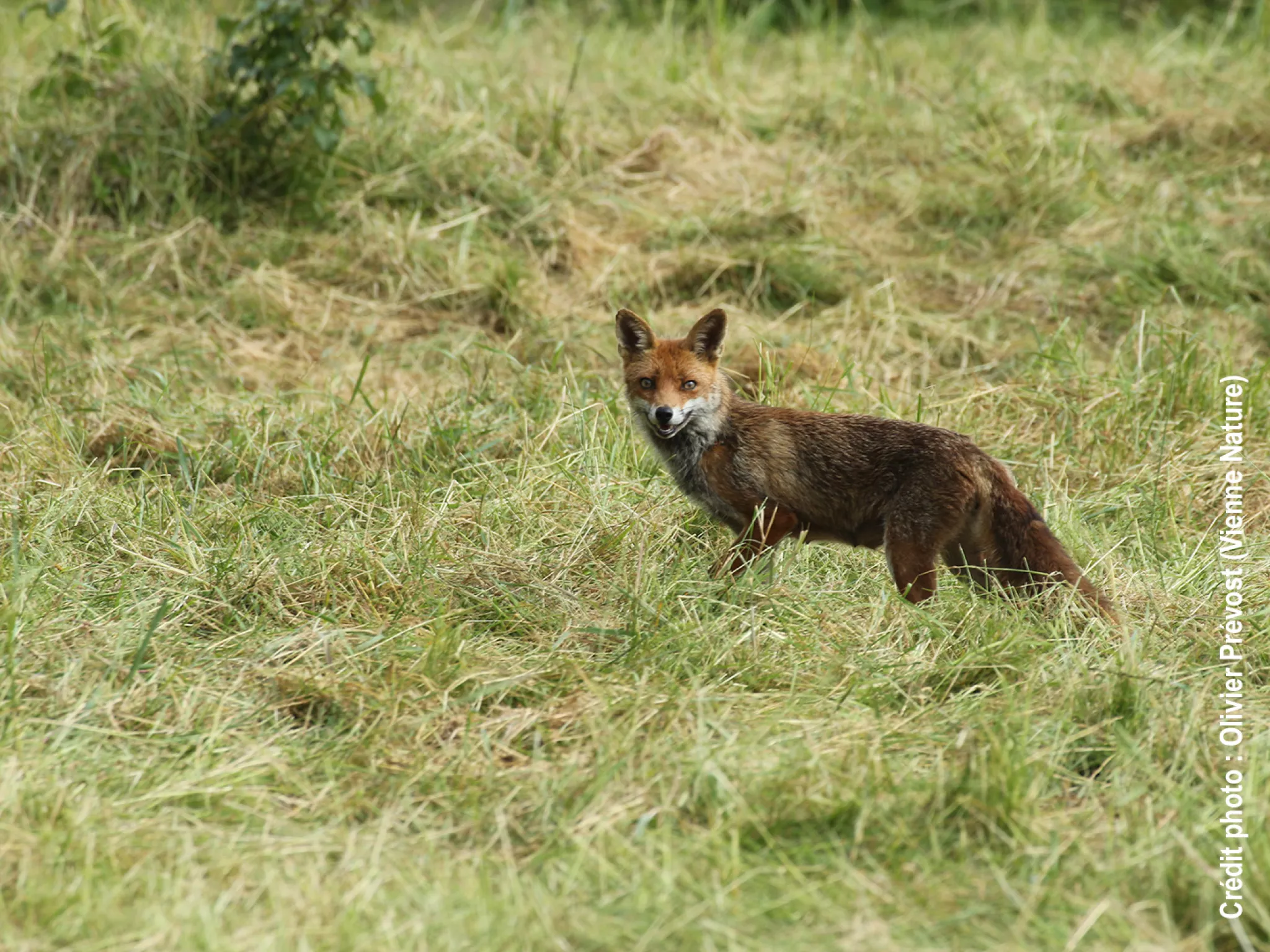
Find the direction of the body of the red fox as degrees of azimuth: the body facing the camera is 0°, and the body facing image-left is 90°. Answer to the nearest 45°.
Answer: approximately 90°

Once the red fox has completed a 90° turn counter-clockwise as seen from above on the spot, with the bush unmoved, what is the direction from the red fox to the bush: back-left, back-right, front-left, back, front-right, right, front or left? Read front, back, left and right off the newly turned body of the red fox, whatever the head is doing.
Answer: back-right
